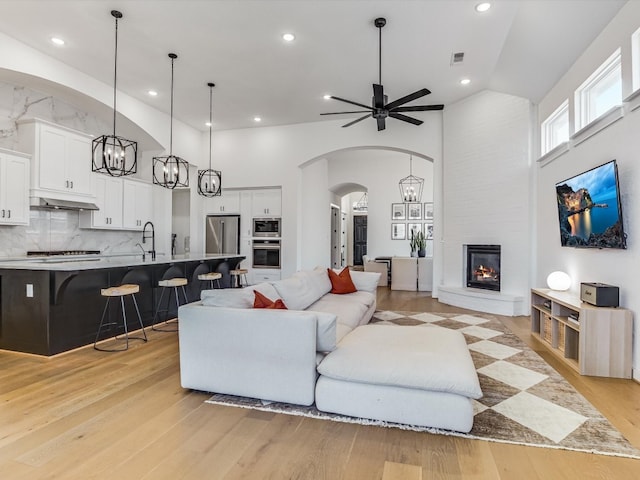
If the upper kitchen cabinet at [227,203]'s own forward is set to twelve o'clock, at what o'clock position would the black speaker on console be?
The black speaker on console is roughly at 11 o'clock from the upper kitchen cabinet.

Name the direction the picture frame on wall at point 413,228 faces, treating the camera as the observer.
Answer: facing the viewer

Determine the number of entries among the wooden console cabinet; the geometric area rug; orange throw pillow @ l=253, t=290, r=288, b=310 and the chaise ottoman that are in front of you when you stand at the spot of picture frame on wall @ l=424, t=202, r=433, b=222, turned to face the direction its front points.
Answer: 4

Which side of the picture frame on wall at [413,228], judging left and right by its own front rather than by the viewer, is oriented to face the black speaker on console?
front

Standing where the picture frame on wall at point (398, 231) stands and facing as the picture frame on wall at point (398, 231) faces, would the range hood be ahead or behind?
ahead

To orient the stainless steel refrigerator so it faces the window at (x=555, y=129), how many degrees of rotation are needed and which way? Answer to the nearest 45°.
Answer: approximately 45° to its left

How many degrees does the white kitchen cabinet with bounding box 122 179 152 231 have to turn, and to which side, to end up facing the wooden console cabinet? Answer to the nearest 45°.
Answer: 0° — it already faces it

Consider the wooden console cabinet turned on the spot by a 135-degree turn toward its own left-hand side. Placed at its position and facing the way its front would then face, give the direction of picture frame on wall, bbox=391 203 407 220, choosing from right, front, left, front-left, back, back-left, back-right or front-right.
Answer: back

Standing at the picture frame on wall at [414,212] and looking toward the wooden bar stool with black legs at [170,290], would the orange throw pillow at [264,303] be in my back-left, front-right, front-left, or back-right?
front-left

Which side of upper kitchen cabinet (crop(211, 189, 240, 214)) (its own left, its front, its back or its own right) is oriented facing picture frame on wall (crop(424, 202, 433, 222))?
left

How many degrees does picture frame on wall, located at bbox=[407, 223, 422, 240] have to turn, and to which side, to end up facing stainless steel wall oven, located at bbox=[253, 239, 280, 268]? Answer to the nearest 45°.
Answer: approximately 45° to its right

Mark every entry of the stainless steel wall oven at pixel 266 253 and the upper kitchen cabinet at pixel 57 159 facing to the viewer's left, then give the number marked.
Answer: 0

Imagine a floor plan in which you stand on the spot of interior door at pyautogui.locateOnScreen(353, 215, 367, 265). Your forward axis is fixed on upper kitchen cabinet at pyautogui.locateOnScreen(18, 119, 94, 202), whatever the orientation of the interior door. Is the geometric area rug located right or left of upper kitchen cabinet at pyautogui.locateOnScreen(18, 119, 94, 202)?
left

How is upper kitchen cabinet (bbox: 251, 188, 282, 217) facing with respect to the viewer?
toward the camera

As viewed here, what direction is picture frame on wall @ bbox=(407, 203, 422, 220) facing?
toward the camera

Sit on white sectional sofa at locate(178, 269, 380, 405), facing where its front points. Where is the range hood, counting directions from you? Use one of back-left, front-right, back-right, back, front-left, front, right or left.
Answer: back-left

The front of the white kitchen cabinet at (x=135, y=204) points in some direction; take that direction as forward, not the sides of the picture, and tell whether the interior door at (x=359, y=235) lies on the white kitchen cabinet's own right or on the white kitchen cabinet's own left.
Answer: on the white kitchen cabinet's own left

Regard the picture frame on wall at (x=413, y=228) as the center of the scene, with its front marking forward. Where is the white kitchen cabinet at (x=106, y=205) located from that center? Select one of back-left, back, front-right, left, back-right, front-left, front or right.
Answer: front-right
